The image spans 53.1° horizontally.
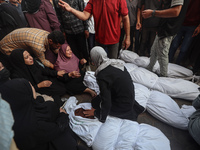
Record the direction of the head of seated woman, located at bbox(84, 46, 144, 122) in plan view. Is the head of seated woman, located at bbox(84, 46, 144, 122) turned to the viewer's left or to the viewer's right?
to the viewer's left

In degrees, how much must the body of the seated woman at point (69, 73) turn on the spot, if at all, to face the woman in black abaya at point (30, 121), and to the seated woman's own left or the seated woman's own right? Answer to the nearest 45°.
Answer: approximately 45° to the seated woman's own right

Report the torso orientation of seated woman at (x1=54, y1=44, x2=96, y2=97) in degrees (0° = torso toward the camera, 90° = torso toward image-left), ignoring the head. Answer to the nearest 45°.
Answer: approximately 315°
